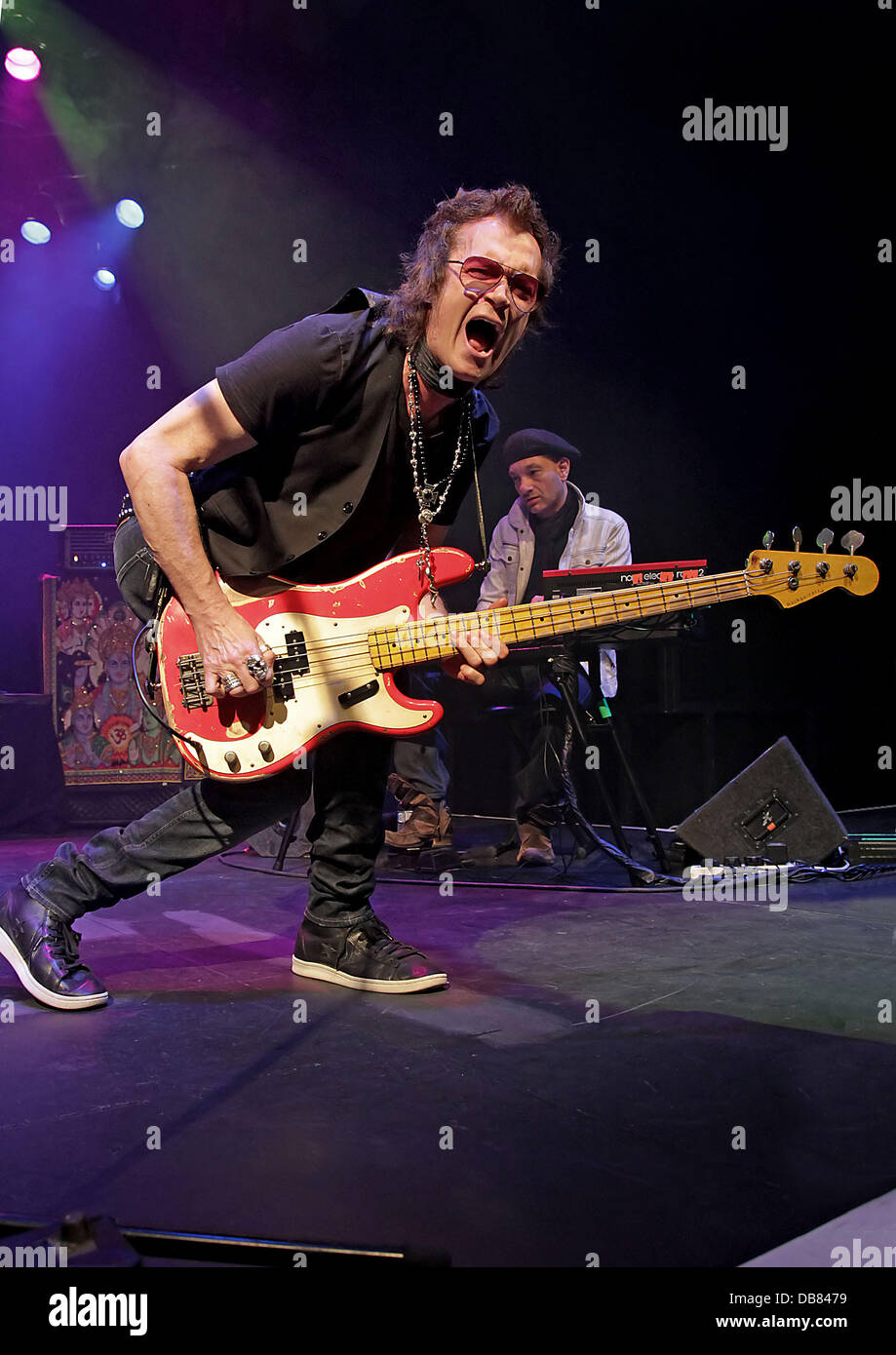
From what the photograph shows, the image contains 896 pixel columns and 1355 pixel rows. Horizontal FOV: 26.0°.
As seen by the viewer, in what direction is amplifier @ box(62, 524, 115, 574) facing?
toward the camera

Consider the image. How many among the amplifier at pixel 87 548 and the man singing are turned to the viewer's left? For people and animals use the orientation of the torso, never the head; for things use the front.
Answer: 0

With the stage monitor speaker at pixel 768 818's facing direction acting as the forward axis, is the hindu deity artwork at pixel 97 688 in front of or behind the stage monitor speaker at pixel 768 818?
in front

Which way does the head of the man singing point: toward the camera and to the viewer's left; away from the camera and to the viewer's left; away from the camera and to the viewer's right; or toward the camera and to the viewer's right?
toward the camera and to the viewer's right

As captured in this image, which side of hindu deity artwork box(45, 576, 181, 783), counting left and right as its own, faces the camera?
front
